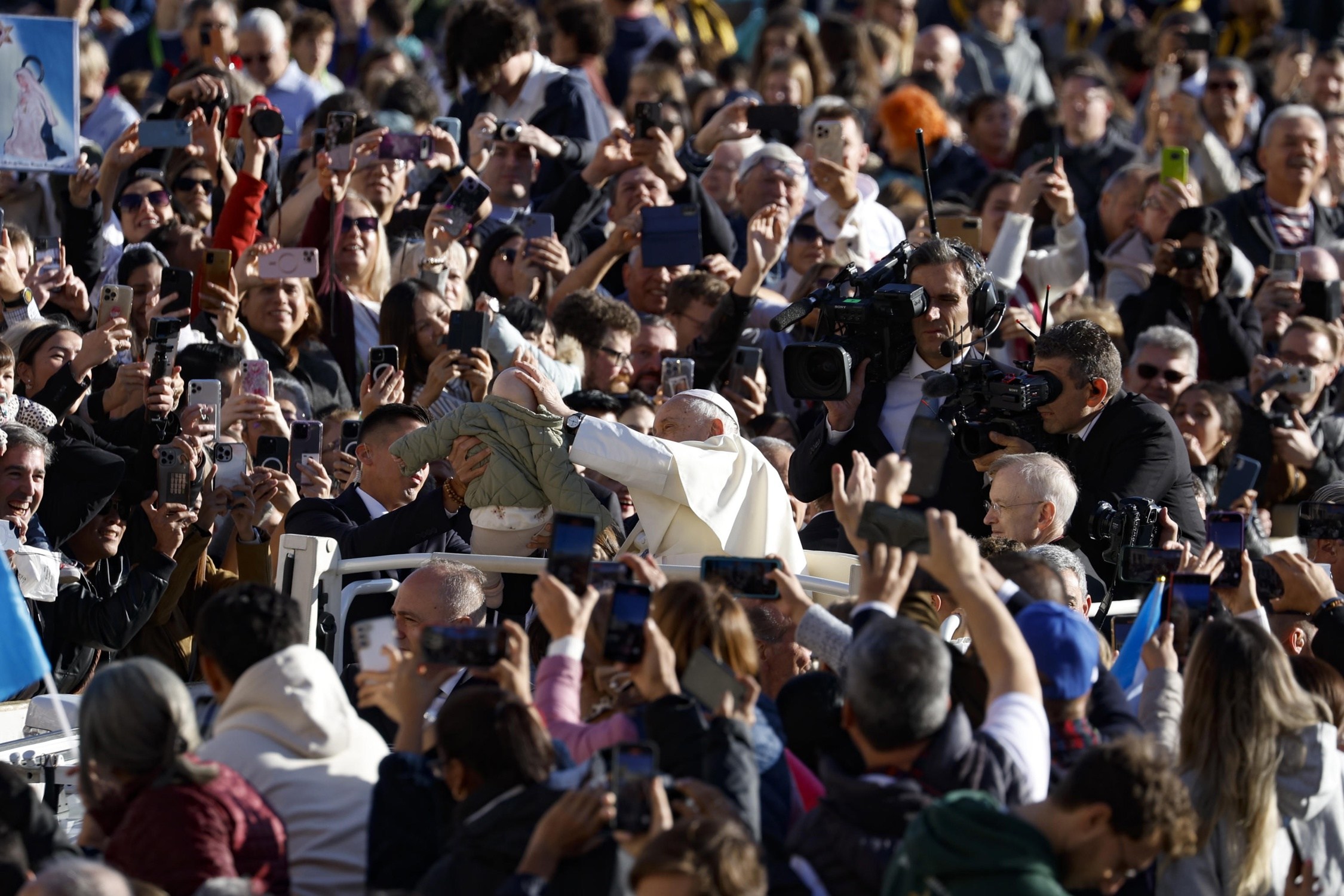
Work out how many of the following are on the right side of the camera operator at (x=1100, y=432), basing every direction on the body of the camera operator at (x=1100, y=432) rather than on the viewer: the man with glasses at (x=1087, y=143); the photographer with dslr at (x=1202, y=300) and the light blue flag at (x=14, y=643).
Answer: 2

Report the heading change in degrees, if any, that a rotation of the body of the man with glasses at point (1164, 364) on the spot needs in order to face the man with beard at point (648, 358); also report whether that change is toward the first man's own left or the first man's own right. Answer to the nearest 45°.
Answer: approximately 90° to the first man's own right

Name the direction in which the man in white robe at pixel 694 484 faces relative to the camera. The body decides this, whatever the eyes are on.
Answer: to the viewer's left

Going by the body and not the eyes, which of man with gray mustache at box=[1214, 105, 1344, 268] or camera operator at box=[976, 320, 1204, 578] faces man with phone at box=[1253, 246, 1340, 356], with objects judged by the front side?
man with gray mustache at box=[1214, 105, 1344, 268]

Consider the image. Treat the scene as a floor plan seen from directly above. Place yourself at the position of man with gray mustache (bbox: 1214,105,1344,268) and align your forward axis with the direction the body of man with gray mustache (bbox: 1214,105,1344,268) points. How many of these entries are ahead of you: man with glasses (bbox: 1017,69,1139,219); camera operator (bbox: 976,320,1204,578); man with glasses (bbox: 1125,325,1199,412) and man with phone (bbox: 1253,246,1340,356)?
3

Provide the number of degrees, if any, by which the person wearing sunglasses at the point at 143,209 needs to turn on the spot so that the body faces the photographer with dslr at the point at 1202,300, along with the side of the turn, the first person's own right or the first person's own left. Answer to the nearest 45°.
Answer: approximately 90° to the first person's own left

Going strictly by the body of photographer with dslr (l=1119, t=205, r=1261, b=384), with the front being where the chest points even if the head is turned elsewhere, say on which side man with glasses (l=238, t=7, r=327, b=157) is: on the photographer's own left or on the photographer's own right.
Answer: on the photographer's own right

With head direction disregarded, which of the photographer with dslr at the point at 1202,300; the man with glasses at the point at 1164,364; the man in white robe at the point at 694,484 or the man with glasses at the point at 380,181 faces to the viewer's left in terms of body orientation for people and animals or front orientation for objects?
the man in white robe

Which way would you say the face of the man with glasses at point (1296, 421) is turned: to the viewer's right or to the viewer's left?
to the viewer's left

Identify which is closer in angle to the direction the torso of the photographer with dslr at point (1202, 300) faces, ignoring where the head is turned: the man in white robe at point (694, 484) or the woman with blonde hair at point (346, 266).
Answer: the man in white robe
